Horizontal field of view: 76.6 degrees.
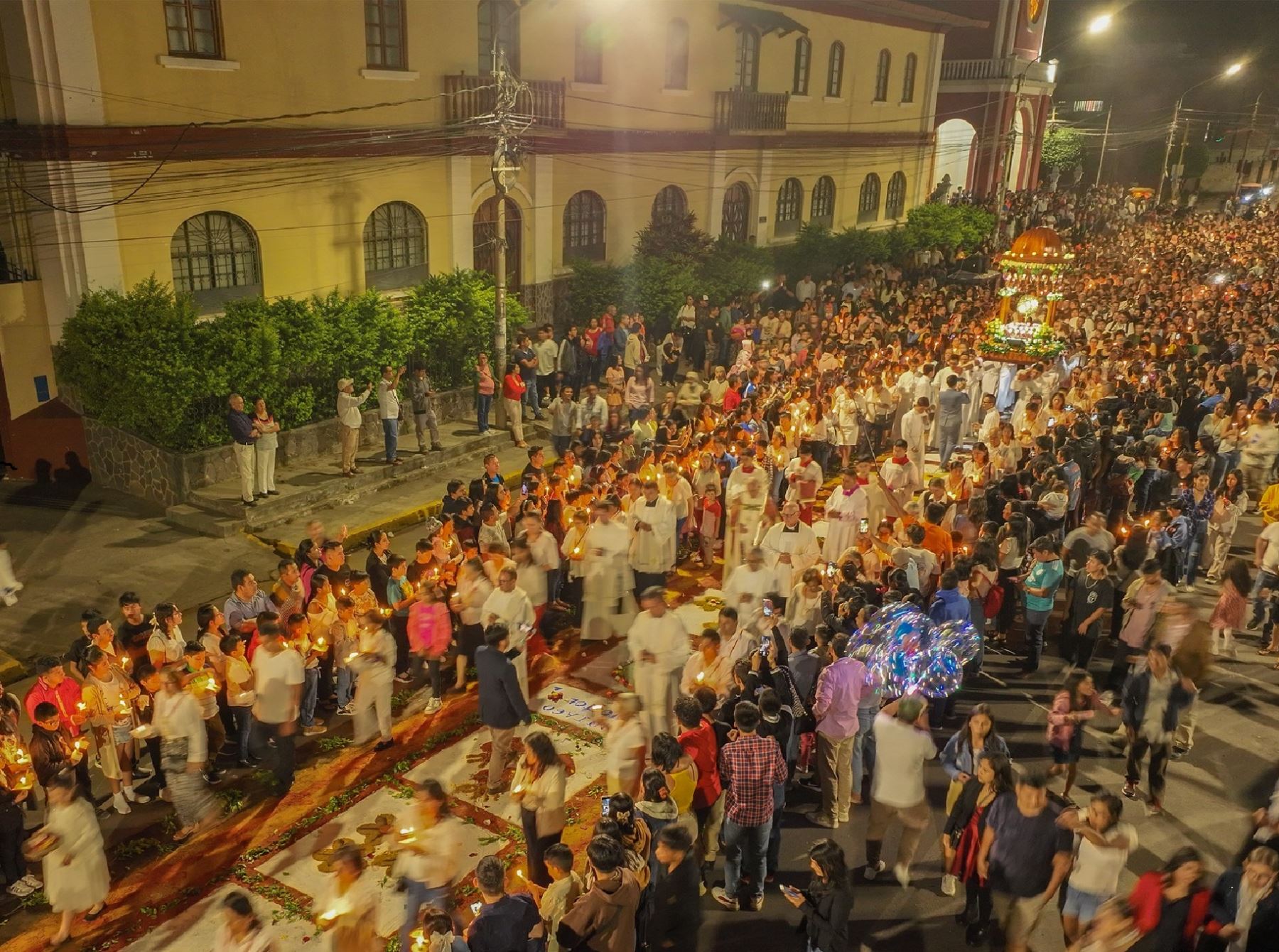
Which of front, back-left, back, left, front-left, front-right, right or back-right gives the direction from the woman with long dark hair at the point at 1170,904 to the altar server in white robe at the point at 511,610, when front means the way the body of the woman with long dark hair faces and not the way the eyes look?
back-right

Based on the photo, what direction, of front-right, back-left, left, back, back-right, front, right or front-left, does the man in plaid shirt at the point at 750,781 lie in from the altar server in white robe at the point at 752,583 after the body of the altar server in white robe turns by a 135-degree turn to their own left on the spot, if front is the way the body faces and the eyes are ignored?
right

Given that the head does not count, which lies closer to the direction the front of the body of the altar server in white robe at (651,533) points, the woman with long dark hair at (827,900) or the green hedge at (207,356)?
the woman with long dark hair

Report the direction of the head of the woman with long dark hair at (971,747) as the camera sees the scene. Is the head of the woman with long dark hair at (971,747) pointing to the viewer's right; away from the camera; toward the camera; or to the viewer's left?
toward the camera

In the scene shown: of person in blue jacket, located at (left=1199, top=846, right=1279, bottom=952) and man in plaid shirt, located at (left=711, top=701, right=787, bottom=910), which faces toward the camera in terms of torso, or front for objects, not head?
the person in blue jacket

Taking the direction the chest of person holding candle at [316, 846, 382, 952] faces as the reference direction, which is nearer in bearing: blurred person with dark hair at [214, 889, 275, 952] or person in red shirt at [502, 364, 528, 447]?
the blurred person with dark hair

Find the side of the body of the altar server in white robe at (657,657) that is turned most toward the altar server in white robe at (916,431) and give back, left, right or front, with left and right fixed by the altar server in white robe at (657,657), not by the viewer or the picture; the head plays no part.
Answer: back

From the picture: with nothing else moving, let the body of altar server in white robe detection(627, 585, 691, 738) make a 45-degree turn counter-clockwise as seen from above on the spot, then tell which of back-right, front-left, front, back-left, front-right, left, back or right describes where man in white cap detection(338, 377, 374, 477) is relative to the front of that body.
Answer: back-right

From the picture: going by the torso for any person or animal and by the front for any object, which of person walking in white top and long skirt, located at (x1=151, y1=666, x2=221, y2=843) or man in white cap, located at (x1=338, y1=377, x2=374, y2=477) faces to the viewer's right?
the man in white cap

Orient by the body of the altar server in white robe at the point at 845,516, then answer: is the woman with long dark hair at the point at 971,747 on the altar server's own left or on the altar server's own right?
on the altar server's own left

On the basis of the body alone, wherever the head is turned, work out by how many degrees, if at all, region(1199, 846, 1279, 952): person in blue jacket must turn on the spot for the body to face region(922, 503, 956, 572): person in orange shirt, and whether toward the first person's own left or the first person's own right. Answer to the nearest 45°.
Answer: approximately 135° to the first person's own right

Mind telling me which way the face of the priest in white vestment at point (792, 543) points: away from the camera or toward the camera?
toward the camera

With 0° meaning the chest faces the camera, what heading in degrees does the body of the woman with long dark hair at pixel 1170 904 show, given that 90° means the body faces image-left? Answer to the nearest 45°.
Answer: approximately 315°

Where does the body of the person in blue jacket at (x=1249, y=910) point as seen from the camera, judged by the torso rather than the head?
toward the camera
